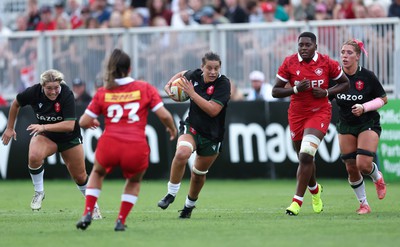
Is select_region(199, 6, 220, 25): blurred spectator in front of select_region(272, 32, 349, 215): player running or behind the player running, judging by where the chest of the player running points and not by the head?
behind

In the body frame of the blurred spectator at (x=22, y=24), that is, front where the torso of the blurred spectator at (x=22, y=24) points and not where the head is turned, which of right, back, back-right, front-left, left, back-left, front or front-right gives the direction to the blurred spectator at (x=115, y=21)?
front-left

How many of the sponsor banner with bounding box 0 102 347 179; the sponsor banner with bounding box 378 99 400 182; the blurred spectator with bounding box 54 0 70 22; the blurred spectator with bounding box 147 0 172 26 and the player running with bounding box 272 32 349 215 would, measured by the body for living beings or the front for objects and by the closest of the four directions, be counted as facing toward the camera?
5

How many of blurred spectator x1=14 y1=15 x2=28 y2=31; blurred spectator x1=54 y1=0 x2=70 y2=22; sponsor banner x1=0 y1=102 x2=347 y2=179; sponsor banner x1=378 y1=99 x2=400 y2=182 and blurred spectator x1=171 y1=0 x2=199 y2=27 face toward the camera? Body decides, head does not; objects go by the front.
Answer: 5

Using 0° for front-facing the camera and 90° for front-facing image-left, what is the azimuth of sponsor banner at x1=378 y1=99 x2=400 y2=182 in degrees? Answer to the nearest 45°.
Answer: approximately 0°

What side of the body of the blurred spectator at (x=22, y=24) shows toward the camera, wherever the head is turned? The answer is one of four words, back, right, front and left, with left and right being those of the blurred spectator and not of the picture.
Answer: front

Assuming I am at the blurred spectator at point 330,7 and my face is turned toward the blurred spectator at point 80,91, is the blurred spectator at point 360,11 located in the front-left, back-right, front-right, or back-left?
back-left

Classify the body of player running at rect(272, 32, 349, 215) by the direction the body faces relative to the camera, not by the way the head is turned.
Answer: toward the camera

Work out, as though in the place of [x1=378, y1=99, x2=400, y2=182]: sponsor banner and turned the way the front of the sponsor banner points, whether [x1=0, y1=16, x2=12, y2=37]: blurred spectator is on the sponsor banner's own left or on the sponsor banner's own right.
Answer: on the sponsor banner's own right

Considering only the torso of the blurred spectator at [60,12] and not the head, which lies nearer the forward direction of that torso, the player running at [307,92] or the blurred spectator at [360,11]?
the player running

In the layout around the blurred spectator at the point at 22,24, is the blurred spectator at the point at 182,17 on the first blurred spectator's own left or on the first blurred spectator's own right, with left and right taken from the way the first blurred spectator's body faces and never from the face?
on the first blurred spectator's own left

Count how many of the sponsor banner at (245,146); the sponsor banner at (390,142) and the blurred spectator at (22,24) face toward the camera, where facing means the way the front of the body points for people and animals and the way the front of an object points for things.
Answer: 3

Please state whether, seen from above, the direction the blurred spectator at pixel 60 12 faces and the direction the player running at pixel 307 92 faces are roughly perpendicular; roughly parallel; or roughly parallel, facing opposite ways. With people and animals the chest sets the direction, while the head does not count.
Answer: roughly parallel

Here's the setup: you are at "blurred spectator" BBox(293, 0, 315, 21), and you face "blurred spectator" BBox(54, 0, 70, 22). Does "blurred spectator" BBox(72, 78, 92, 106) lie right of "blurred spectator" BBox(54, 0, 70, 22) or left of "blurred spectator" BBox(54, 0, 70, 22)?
left
